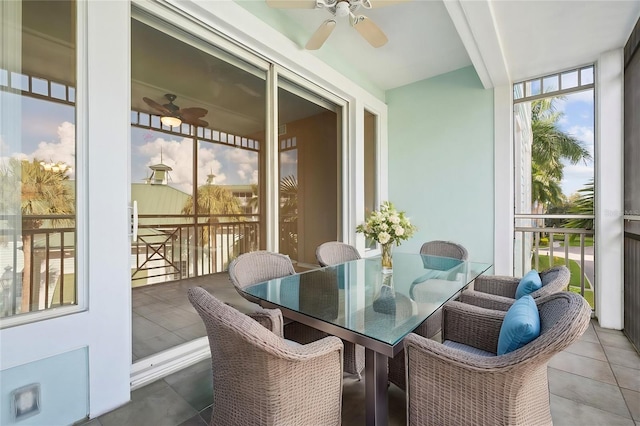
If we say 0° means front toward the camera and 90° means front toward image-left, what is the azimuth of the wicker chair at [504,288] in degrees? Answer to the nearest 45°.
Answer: approximately 90°

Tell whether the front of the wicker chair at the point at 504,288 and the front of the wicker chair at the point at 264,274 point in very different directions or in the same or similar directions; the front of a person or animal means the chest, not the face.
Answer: very different directions

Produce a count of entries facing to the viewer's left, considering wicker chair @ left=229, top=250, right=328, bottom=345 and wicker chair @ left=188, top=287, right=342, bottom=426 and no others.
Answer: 0

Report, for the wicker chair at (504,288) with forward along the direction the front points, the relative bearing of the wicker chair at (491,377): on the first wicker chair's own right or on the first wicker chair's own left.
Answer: on the first wicker chair's own left

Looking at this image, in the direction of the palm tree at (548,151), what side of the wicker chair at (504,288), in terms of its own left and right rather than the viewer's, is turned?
right

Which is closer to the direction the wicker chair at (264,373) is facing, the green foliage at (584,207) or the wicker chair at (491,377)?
the green foliage

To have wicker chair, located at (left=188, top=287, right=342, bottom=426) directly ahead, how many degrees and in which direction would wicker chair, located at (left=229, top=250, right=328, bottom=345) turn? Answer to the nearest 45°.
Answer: approximately 45° to its right

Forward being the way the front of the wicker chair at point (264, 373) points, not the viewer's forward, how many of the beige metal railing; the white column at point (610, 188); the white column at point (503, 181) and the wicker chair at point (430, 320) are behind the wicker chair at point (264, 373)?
0

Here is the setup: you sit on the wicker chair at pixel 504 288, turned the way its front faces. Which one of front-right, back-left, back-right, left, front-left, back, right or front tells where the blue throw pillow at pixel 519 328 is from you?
left

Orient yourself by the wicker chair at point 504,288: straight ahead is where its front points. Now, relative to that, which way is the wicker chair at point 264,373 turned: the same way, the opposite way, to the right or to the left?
to the right

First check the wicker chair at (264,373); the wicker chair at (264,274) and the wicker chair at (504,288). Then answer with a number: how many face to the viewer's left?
1

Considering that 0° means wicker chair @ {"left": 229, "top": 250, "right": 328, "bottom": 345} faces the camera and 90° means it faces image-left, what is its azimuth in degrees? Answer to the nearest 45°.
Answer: approximately 315°

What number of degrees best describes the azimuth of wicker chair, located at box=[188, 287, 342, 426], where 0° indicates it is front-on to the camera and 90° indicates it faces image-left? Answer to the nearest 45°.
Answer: approximately 225°

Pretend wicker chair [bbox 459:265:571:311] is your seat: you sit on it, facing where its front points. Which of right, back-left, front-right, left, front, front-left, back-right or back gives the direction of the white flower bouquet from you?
front

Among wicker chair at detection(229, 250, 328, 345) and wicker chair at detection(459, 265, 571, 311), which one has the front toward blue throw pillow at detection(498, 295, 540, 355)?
wicker chair at detection(229, 250, 328, 345)

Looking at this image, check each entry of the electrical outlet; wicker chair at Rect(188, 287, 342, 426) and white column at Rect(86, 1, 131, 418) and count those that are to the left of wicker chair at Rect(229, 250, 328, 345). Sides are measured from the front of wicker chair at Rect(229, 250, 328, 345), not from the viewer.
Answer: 0

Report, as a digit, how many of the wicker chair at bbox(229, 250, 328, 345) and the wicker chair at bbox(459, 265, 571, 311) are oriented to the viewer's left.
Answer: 1

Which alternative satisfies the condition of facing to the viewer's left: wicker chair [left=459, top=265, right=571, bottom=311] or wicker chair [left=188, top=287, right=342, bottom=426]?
wicker chair [left=459, top=265, right=571, bottom=311]

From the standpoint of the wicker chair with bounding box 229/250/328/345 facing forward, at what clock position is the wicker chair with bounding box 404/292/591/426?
the wicker chair with bounding box 404/292/591/426 is roughly at 12 o'clock from the wicker chair with bounding box 229/250/328/345.
